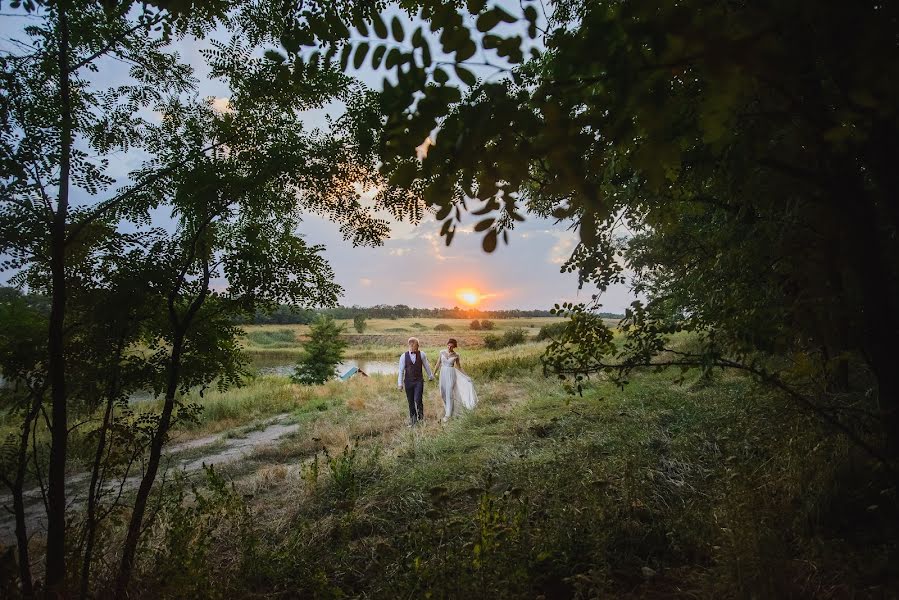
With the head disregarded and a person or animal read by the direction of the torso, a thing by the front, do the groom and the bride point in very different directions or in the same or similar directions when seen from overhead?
same or similar directions

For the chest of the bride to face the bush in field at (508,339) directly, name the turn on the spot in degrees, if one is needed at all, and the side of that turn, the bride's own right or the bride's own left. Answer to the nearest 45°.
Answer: approximately 180°

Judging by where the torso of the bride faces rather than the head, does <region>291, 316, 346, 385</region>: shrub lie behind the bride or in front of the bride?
behind

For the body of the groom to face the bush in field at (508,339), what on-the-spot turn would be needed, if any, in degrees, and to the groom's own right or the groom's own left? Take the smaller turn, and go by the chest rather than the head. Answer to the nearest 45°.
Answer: approximately 180°

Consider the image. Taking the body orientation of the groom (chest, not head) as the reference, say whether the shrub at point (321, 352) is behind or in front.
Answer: behind

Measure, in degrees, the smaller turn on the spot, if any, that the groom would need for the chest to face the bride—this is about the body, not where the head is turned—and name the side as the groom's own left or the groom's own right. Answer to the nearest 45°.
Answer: approximately 135° to the groom's own left

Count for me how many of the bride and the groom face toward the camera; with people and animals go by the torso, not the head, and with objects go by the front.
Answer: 2

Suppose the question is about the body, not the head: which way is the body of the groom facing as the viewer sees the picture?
toward the camera

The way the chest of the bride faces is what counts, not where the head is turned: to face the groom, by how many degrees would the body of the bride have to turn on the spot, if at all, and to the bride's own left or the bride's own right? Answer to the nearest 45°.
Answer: approximately 45° to the bride's own right
